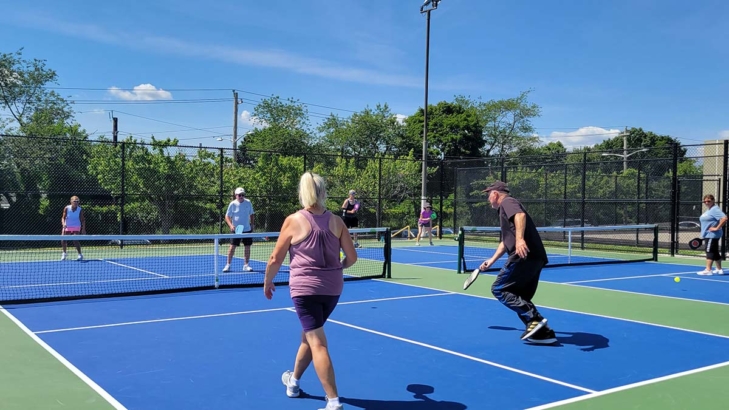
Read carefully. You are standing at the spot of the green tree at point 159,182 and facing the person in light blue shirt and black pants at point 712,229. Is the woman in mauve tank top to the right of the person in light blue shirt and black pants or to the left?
right

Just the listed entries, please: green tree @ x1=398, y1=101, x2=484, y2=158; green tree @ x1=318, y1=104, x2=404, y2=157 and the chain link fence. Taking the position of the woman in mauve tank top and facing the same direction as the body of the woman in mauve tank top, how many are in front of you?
3

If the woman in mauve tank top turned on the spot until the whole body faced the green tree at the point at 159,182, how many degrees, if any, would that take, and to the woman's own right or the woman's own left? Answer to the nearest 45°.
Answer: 0° — they already face it

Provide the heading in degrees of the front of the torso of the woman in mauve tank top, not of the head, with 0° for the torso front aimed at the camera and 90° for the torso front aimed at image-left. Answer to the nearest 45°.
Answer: approximately 180°

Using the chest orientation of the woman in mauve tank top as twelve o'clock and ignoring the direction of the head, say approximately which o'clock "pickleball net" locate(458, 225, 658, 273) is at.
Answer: The pickleball net is roughly at 1 o'clock from the woman in mauve tank top.

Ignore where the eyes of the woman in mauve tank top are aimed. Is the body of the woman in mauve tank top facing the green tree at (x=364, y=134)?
yes
